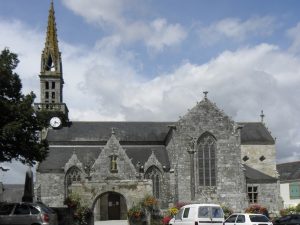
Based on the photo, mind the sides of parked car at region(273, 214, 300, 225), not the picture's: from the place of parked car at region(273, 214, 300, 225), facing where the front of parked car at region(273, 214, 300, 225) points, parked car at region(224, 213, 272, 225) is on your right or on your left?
on your left

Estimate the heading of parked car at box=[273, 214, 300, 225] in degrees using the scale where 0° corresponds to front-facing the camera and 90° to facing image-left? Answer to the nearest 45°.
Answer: approximately 90°

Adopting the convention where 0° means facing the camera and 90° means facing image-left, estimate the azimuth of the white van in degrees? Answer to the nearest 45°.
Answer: approximately 90°

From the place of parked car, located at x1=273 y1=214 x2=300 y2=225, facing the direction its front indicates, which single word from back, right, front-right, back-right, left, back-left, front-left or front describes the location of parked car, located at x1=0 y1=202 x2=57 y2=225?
front-left

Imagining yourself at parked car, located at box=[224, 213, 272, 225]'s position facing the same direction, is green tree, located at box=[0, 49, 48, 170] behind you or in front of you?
in front

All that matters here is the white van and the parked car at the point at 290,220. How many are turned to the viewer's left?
2

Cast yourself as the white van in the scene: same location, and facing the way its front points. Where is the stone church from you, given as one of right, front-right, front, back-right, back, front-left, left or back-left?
right

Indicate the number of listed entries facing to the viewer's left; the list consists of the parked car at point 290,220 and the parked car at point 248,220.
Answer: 2

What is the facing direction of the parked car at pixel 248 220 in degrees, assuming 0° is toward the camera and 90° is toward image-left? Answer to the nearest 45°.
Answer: approximately 90°
